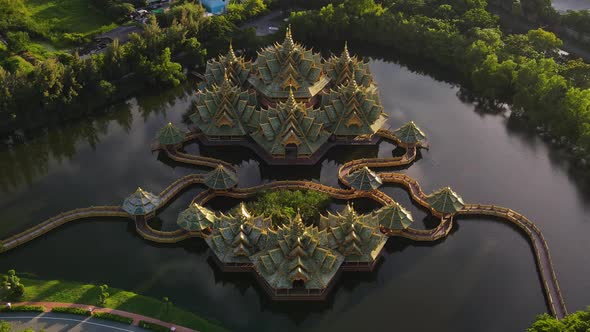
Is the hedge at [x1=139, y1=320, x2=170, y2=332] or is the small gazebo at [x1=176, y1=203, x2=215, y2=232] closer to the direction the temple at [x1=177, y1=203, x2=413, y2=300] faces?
the hedge

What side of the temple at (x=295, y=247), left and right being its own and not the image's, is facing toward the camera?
front

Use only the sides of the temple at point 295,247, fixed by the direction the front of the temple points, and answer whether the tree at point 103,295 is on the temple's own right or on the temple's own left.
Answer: on the temple's own right

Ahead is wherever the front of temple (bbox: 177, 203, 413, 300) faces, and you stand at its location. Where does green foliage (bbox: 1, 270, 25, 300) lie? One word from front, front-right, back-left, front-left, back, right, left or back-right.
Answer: right

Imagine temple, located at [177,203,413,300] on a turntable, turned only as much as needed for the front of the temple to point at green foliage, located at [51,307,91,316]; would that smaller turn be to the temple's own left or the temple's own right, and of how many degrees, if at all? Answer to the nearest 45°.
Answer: approximately 90° to the temple's own right

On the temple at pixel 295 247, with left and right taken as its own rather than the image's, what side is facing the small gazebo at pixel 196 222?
right

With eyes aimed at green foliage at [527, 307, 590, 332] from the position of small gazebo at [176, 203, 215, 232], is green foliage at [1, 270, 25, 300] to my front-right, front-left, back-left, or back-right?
back-right

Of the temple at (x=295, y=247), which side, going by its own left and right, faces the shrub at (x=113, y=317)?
right

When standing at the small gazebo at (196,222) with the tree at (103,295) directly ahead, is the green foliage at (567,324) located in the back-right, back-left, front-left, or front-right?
back-left

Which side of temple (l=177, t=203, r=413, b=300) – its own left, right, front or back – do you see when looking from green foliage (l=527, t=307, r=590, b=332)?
left

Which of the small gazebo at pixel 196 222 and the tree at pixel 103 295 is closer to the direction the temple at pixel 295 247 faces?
the tree
